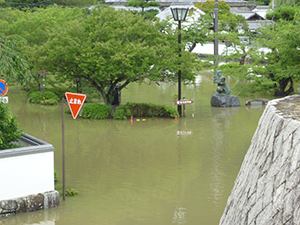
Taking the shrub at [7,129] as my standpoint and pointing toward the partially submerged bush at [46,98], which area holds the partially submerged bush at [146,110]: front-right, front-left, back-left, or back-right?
front-right

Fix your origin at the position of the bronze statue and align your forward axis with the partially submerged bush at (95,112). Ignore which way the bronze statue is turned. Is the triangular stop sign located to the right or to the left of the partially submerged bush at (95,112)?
left

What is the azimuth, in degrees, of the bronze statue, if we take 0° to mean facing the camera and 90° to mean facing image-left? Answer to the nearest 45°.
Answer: approximately 45°

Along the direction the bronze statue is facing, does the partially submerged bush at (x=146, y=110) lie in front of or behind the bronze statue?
in front

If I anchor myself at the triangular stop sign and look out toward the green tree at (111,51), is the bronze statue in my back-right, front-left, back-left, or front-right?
front-right

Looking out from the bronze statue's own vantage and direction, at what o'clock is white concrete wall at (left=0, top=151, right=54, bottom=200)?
The white concrete wall is roughly at 11 o'clock from the bronze statue.

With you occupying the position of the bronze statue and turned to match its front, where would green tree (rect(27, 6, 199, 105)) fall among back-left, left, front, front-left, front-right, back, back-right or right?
front

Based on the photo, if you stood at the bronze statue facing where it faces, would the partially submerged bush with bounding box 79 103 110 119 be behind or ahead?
ahead

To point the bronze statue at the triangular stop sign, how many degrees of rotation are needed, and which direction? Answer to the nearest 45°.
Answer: approximately 45° to its left
